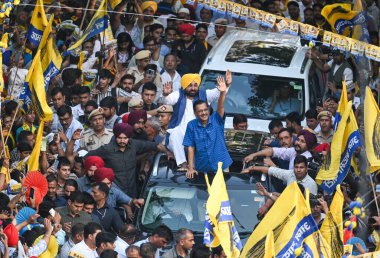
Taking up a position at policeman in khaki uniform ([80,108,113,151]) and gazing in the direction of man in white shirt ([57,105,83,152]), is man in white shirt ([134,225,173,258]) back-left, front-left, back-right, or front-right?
back-left

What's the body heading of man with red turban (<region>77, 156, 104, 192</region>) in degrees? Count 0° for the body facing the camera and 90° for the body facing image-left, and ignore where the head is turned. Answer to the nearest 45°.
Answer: approximately 315°

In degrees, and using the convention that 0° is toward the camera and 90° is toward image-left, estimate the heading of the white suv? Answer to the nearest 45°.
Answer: approximately 0°

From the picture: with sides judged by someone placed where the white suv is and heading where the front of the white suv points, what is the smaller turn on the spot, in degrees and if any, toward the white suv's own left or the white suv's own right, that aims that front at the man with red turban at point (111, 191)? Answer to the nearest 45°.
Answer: approximately 45° to the white suv's own right

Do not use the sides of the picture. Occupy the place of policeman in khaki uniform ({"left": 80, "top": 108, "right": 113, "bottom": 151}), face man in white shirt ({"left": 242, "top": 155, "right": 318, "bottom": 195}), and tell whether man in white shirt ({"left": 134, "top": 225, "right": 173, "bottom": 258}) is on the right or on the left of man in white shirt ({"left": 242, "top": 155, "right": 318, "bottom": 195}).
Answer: right
